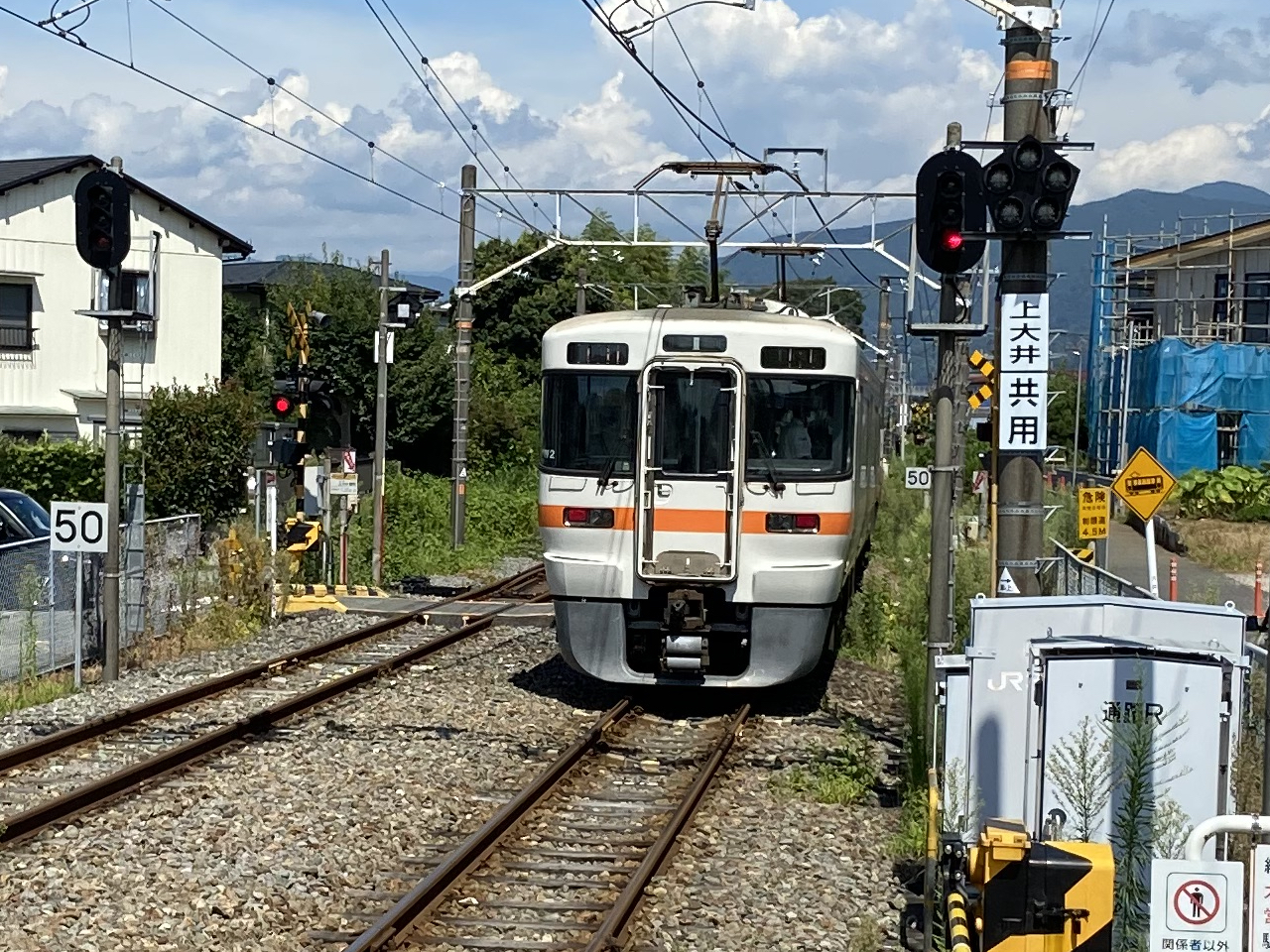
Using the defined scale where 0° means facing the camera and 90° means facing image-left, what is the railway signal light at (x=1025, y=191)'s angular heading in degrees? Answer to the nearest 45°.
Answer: approximately 0°

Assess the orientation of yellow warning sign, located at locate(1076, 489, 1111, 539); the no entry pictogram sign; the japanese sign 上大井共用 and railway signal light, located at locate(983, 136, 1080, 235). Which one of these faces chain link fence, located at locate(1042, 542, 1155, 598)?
the yellow warning sign

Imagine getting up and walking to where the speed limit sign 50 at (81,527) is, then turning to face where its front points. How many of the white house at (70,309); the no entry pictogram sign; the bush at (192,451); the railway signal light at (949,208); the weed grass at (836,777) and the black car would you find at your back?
3

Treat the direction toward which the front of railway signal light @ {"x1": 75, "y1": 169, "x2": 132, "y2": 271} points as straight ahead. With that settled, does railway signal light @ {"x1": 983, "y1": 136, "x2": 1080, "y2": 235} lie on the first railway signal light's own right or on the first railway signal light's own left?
on the first railway signal light's own left

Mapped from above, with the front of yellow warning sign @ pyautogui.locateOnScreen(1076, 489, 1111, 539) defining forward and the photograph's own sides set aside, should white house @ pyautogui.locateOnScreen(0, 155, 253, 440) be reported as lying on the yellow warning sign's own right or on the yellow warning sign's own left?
on the yellow warning sign's own right

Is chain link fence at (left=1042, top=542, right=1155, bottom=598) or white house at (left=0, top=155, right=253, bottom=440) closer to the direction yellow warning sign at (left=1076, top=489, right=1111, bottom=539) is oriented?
the chain link fence

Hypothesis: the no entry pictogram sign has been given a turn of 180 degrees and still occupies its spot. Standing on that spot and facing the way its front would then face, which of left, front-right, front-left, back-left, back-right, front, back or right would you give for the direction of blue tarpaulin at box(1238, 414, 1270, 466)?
front

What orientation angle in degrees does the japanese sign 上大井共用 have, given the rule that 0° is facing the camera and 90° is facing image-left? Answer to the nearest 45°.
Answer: approximately 0°

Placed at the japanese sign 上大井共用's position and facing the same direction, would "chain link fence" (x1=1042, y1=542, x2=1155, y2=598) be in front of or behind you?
behind

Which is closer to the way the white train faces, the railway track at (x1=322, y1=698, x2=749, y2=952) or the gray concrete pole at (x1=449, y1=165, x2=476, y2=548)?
the railway track

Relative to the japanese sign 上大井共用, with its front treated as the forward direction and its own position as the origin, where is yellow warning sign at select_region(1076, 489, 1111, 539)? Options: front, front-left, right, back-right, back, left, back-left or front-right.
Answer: back
